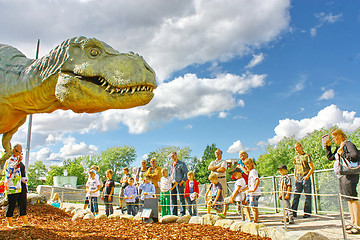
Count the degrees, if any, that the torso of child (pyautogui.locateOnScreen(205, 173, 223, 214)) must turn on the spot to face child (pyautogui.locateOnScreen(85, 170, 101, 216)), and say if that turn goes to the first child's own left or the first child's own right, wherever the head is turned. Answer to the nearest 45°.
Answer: approximately 90° to the first child's own right

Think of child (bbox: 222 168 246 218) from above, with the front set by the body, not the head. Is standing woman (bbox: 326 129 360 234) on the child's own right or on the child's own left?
on the child's own left

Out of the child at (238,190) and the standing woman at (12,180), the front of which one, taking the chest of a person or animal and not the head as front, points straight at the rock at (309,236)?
the standing woman

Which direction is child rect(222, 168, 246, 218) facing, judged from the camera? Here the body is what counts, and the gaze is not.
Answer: to the viewer's left

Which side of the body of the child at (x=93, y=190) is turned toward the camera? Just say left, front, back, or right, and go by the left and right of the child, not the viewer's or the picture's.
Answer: front

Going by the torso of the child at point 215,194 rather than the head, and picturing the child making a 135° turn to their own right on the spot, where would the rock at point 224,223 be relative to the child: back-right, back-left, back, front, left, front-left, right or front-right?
back

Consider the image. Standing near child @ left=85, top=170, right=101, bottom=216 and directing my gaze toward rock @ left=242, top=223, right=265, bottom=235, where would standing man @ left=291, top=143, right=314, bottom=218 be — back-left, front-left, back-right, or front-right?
front-left

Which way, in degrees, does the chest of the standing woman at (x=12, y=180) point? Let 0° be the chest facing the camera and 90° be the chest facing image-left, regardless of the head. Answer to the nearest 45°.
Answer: approximately 315°

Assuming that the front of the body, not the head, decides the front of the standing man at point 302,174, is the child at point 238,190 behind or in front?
in front

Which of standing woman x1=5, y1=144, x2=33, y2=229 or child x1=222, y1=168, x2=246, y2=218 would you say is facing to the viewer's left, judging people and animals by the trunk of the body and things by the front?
the child

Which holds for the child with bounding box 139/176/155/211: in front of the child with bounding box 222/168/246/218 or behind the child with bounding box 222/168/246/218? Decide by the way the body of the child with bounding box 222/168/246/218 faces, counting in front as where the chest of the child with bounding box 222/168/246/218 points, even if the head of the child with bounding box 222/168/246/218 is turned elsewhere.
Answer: in front

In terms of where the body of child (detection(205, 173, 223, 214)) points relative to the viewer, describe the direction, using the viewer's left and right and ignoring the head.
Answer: facing the viewer and to the left of the viewer

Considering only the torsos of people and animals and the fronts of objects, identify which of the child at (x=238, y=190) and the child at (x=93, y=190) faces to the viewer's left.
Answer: the child at (x=238, y=190)

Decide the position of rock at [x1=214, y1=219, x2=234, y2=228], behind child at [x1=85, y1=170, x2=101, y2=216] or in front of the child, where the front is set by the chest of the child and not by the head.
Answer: in front

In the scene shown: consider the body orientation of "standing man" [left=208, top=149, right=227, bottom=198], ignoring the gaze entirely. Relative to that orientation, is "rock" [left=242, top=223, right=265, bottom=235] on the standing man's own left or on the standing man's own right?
on the standing man's own left

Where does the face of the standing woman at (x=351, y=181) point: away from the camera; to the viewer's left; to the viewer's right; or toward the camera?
to the viewer's left
